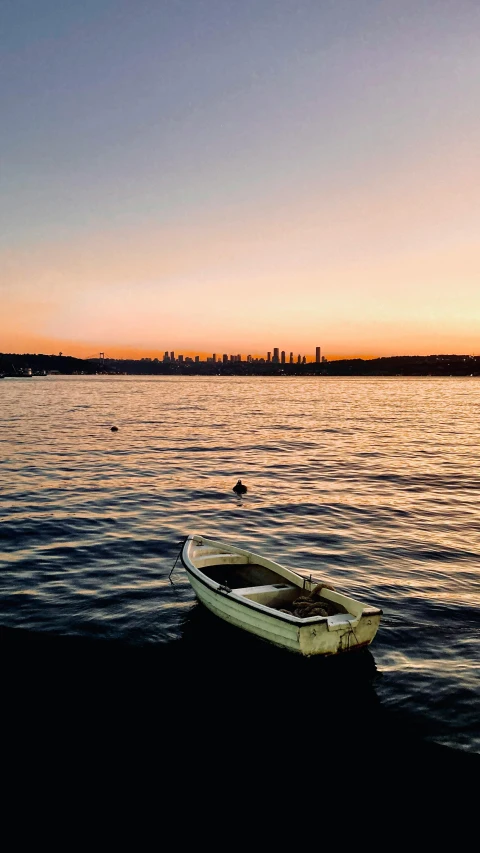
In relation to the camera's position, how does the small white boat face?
facing away from the viewer and to the left of the viewer

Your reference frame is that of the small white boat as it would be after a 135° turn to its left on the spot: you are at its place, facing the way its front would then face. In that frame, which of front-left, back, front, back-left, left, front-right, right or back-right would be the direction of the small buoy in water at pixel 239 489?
back
